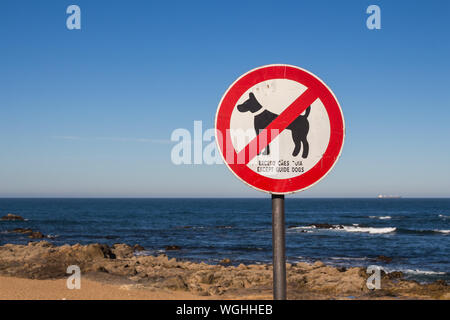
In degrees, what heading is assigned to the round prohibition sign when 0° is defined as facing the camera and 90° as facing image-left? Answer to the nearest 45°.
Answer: approximately 0°

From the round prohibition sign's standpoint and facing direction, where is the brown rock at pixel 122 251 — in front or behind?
behind
